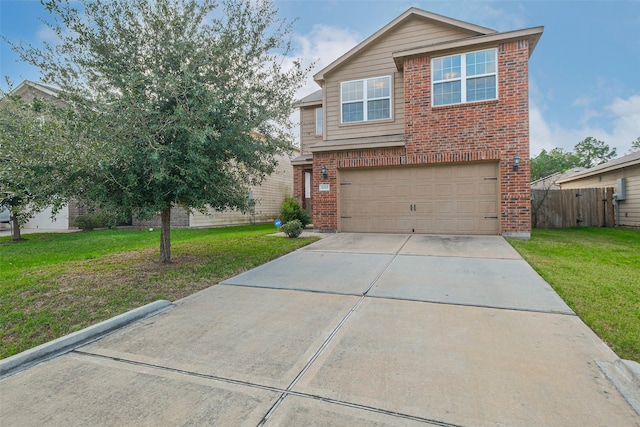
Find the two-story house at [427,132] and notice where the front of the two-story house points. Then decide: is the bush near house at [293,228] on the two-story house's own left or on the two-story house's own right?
on the two-story house's own right

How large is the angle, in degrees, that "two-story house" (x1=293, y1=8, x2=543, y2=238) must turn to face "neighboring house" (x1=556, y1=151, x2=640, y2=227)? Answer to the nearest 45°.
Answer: approximately 135° to its left

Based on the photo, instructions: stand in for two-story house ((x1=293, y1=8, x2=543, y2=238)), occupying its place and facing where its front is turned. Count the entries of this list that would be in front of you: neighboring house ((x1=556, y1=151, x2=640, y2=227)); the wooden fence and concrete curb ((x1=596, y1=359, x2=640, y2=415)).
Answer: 1

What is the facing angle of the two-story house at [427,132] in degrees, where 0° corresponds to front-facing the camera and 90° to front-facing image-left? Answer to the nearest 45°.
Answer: approximately 0°

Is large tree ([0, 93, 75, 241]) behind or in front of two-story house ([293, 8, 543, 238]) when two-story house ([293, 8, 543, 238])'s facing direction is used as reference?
in front

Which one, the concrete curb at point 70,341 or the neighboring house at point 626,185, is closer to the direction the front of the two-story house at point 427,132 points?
the concrete curb

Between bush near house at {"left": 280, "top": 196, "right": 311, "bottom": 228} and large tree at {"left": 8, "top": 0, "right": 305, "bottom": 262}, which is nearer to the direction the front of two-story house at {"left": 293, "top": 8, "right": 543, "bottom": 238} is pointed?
the large tree

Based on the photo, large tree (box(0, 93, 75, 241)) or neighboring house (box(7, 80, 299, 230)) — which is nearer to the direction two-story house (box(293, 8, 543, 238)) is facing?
the large tree

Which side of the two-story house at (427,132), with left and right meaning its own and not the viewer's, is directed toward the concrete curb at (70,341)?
front

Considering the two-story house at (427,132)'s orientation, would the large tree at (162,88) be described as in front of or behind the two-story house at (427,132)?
in front

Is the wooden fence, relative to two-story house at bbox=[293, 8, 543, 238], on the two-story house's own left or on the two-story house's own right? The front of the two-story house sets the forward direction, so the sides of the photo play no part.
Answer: on the two-story house's own left
